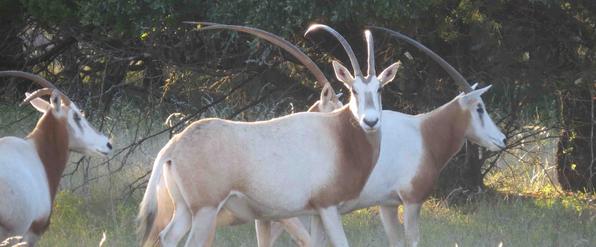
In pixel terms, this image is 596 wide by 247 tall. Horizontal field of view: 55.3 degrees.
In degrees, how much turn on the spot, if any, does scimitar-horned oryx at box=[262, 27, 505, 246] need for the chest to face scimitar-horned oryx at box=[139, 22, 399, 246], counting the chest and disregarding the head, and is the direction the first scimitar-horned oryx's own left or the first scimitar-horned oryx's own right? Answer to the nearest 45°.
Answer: approximately 135° to the first scimitar-horned oryx's own right

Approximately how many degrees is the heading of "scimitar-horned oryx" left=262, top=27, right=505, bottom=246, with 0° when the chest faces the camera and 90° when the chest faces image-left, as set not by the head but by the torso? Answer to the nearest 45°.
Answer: approximately 270°

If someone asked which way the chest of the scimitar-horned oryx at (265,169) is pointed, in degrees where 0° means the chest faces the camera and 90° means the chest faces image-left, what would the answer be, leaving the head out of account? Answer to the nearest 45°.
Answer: approximately 270°

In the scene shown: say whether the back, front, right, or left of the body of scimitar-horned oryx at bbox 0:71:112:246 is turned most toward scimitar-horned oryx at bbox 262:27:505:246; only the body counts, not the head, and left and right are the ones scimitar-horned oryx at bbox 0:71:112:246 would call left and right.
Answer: front

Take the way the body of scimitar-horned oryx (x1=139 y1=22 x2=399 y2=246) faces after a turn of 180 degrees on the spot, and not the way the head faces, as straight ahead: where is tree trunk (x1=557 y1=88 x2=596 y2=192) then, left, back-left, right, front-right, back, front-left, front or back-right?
back-right

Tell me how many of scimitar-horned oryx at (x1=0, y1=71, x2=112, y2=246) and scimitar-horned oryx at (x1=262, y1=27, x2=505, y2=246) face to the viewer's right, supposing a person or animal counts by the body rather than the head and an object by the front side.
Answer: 2

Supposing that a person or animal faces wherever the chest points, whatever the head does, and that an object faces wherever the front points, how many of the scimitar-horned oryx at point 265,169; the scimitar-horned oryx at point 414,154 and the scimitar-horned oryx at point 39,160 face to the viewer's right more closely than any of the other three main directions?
3

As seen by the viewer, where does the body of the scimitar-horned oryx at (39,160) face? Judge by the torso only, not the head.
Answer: to the viewer's right

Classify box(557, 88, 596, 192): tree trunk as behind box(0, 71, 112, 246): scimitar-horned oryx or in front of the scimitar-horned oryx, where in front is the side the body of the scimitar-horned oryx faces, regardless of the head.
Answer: in front

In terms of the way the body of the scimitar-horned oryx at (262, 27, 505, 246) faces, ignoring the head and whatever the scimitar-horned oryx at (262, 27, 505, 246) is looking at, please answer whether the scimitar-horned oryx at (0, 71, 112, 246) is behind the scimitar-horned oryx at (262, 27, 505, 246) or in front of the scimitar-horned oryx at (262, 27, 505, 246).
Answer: behind
